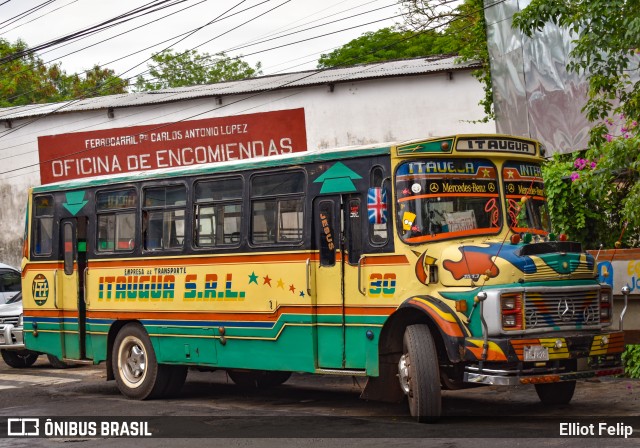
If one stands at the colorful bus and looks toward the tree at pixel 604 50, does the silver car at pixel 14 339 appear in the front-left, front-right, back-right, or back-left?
back-left

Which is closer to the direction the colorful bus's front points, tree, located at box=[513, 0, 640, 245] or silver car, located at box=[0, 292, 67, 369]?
the tree

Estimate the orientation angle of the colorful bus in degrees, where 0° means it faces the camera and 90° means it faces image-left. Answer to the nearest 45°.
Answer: approximately 315°

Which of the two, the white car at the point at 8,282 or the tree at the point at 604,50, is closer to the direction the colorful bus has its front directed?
the tree

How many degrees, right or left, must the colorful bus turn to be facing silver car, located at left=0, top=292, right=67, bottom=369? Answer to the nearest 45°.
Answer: approximately 180°

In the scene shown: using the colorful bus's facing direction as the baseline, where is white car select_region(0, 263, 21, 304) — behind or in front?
behind

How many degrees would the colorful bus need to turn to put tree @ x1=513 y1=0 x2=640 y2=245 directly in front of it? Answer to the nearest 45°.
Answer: approximately 45° to its left
